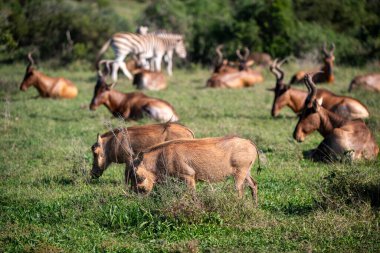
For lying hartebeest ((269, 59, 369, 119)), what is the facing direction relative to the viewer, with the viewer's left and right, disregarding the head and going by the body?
facing to the left of the viewer

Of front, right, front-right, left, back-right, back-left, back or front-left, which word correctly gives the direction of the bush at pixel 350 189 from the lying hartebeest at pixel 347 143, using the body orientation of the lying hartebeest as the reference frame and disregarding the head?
left

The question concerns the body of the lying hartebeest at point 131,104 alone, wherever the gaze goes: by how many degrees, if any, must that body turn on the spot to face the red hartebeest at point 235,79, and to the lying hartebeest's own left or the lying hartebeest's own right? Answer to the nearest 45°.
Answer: approximately 135° to the lying hartebeest's own right

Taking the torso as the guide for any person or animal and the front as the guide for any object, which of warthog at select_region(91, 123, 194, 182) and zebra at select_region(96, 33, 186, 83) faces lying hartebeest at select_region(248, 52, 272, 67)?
the zebra

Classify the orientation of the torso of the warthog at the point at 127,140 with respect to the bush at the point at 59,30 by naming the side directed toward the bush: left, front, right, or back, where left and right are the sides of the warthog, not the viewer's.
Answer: right

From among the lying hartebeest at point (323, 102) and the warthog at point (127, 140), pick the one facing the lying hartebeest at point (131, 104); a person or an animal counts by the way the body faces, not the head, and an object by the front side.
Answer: the lying hartebeest at point (323, 102)

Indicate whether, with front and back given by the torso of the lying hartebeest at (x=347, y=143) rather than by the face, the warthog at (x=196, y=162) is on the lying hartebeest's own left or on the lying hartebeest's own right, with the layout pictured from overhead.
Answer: on the lying hartebeest's own left

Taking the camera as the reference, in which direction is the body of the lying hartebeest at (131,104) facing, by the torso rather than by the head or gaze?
to the viewer's left

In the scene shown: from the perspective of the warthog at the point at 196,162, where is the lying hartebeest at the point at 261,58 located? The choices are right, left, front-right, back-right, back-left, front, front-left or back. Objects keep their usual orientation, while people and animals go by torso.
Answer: right

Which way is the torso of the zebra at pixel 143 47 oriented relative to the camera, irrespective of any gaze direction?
to the viewer's right

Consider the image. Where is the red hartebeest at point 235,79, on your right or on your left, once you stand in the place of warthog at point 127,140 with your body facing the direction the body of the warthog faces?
on your right

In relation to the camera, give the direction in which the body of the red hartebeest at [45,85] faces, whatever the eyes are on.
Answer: to the viewer's left

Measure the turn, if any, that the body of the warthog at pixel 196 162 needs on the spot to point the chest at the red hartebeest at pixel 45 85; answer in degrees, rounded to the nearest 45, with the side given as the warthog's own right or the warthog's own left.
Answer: approximately 45° to the warthog's own right

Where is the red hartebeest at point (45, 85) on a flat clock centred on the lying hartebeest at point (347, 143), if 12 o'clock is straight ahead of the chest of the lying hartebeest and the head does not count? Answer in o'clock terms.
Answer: The red hartebeest is roughly at 1 o'clock from the lying hartebeest.
